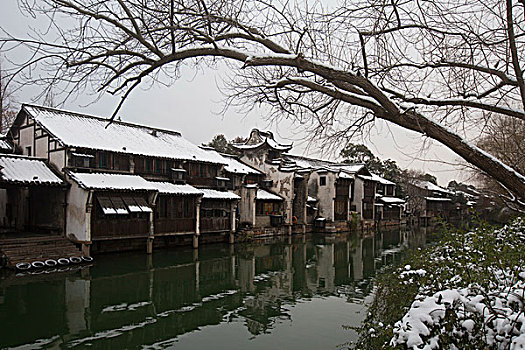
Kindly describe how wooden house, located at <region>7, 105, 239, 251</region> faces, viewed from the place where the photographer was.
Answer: facing the viewer and to the right of the viewer

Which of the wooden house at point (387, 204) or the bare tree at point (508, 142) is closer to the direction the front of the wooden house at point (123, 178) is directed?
the bare tree

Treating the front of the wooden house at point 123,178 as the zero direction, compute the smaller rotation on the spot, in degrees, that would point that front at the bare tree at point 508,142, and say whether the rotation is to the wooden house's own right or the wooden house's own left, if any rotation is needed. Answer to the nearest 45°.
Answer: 0° — it already faces it

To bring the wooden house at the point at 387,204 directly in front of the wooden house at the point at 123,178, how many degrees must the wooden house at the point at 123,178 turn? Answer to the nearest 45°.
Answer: approximately 90° to its left
